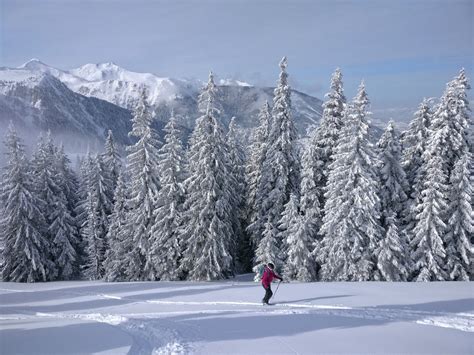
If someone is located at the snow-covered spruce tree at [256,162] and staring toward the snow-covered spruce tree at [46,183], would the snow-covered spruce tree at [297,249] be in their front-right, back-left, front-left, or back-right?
back-left

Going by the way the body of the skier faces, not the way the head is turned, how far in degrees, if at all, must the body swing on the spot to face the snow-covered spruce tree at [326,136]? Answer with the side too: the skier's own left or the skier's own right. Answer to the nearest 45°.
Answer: approximately 90° to the skier's own left

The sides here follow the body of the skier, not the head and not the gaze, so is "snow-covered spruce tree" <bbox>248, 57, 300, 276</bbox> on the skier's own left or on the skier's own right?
on the skier's own left

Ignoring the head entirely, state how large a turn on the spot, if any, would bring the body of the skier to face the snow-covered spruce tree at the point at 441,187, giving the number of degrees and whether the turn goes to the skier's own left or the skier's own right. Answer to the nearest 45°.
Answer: approximately 45° to the skier's own left

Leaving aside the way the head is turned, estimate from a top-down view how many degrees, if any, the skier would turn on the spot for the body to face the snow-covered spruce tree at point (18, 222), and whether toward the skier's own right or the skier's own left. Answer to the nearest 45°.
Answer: approximately 135° to the skier's own left

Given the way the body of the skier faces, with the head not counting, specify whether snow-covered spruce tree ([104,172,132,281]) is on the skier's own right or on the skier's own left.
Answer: on the skier's own left
